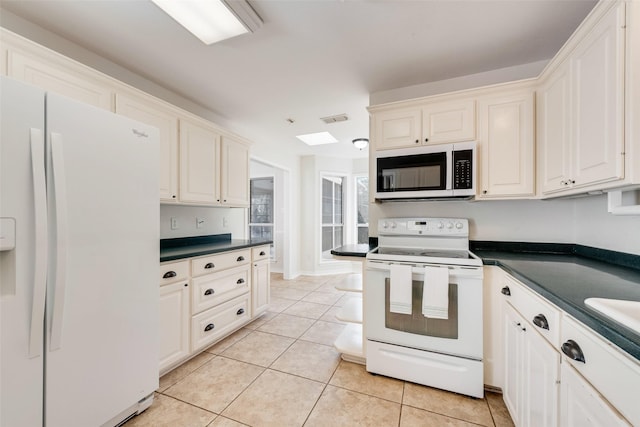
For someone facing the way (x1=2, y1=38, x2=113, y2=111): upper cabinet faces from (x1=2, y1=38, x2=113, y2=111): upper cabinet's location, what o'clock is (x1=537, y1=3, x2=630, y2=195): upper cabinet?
(x1=537, y1=3, x2=630, y2=195): upper cabinet is roughly at 12 o'clock from (x1=2, y1=38, x2=113, y2=111): upper cabinet.

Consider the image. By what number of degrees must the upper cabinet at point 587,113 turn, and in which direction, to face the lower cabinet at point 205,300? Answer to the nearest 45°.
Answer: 0° — it already faces it

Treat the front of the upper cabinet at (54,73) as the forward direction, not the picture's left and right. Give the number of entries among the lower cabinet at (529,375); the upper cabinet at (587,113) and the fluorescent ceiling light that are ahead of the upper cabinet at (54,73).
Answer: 3

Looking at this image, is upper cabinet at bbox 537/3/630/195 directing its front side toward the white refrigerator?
yes

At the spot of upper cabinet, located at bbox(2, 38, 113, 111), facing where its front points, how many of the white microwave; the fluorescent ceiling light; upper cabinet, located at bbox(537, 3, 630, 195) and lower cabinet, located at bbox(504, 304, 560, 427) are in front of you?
4

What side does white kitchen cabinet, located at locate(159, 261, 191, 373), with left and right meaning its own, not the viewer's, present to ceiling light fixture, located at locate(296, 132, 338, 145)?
left

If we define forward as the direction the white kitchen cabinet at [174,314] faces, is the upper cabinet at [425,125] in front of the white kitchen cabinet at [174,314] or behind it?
in front

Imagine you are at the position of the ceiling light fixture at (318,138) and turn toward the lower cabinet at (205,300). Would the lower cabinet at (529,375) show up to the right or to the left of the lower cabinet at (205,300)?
left

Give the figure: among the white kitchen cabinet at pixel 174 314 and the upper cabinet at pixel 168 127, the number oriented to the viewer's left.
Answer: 0

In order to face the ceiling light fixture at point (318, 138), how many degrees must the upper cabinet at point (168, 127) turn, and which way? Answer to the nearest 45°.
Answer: approximately 45° to its left

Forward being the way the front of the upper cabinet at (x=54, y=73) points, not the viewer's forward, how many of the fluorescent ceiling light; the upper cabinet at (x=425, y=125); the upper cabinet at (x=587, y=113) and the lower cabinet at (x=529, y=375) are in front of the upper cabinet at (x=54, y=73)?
4

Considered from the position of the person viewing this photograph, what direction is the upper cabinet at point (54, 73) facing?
facing the viewer and to the right of the viewer

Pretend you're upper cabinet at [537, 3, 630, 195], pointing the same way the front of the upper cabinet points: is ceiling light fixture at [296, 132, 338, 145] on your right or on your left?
on your right

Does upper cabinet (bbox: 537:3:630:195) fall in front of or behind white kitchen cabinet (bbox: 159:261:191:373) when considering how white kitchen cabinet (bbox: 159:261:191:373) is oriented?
in front

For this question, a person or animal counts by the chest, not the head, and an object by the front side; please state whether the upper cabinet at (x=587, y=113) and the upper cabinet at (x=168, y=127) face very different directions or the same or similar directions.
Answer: very different directions

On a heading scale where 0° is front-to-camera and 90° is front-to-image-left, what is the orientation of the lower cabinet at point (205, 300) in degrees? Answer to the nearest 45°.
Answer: approximately 315°

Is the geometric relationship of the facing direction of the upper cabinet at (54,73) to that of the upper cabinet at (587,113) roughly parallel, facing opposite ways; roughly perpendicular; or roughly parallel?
roughly parallel, facing opposite ways

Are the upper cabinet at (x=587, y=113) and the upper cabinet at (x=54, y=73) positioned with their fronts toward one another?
yes

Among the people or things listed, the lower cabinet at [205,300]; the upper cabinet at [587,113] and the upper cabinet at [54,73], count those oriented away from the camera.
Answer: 0

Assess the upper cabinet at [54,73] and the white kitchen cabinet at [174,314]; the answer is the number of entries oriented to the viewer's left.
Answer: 0
